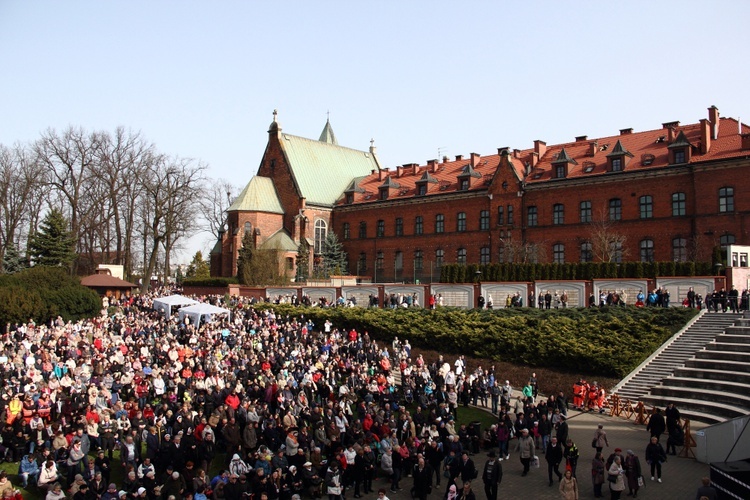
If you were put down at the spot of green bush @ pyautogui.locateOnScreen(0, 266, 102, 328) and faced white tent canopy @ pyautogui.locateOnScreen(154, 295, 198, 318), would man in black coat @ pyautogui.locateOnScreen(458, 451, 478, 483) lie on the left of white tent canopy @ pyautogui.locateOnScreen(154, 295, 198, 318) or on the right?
right

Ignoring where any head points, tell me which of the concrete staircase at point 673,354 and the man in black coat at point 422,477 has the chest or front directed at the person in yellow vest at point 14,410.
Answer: the concrete staircase

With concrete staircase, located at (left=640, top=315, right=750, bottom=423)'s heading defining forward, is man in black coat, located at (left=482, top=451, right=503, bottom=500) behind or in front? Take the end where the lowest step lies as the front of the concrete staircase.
in front

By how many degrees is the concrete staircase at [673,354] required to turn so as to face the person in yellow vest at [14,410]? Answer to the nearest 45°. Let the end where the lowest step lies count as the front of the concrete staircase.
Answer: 0° — it already faces them

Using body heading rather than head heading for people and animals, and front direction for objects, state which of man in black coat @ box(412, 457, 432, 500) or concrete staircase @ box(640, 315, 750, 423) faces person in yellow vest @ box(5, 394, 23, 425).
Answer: the concrete staircase

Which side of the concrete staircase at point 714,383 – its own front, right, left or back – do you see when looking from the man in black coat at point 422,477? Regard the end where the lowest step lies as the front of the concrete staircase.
front

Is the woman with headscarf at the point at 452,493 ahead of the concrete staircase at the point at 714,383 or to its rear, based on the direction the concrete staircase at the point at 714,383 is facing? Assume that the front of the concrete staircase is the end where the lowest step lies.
ahead

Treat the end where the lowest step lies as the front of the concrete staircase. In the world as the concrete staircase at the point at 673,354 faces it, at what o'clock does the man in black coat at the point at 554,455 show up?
The man in black coat is roughly at 11 o'clock from the concrete staircase.

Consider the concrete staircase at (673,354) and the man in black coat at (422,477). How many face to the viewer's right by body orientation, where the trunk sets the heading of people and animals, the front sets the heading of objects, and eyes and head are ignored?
0
